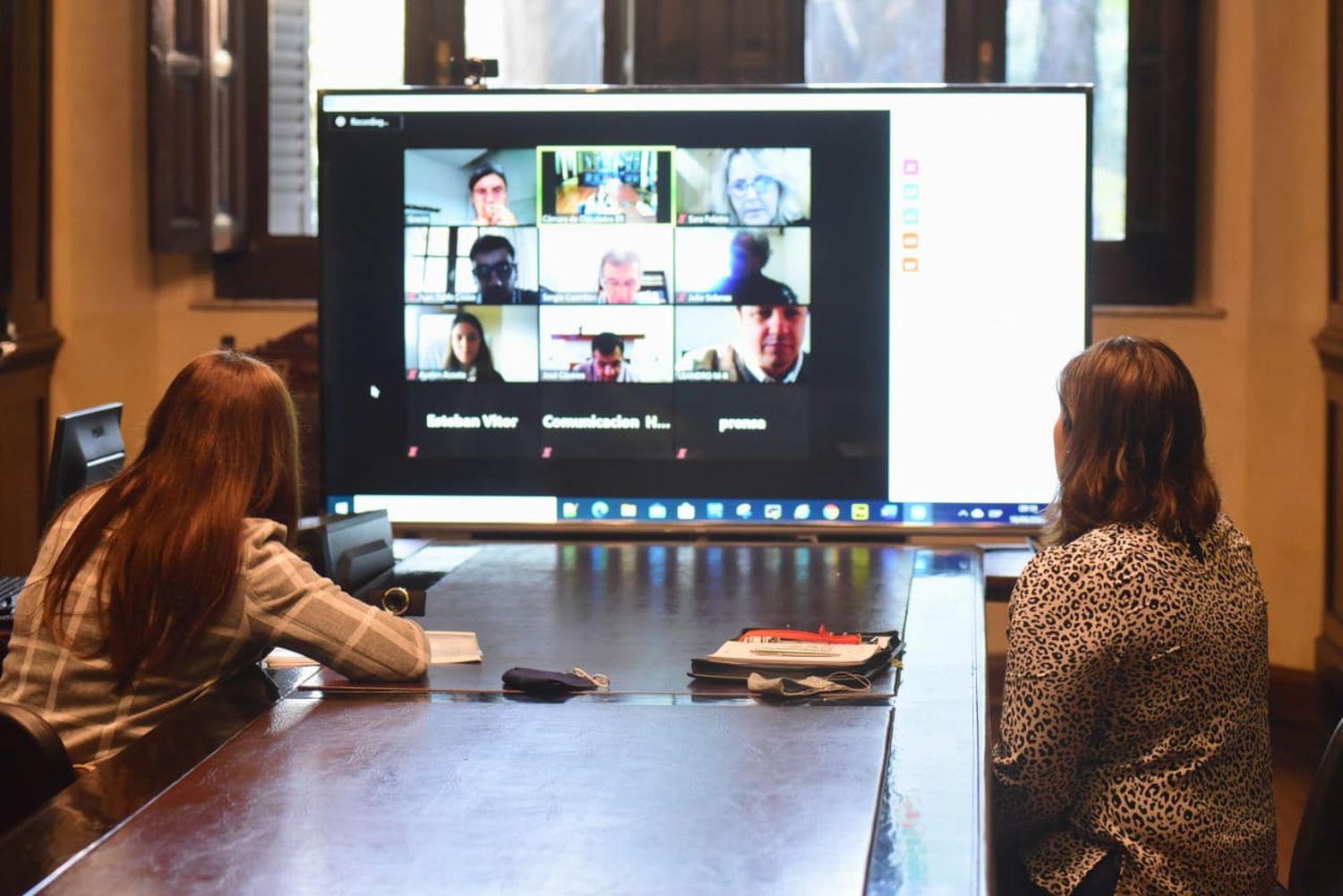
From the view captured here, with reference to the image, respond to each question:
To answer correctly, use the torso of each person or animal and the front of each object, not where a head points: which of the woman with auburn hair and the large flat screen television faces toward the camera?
the large flat screen television

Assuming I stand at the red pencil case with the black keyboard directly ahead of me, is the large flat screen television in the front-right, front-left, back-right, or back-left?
front-right

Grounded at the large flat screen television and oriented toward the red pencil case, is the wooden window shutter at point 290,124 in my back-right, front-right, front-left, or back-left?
back-right

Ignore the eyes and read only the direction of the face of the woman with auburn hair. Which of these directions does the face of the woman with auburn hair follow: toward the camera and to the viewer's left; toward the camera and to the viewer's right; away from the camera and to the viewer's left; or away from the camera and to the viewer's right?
away from the camera and to the viewer's right

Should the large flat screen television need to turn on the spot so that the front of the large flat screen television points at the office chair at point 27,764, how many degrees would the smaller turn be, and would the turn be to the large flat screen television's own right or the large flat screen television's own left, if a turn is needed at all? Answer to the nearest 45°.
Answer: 0° — it already faces it

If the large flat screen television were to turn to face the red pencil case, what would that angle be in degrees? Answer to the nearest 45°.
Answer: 0° — it already faces it

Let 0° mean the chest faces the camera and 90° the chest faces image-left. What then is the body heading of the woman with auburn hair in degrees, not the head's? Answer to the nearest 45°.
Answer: approximately 225°

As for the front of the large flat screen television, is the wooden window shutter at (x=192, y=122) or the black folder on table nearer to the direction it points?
the black folder on table

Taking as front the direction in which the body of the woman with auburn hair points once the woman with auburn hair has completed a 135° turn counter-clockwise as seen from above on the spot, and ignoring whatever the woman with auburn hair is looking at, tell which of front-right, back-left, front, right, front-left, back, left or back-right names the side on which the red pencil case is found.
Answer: back

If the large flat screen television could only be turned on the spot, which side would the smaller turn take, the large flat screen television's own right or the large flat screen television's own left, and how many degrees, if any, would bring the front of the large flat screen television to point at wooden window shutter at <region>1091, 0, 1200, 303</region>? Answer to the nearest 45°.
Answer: approximately 135° to the large flat screen television's own left

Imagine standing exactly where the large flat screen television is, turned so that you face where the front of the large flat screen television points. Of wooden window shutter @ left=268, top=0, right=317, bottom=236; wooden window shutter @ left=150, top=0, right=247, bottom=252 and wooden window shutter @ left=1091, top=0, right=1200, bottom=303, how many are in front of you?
0

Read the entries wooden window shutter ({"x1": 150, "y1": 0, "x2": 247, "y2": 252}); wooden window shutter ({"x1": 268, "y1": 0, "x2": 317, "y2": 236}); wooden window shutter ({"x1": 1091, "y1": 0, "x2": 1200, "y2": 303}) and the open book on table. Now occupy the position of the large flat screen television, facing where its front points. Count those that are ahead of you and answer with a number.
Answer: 1

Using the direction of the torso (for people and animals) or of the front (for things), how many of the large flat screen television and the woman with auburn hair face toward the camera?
1

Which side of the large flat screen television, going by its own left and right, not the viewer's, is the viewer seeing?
front

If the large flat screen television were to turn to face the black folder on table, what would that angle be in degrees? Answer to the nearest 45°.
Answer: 0° — it already faces it
